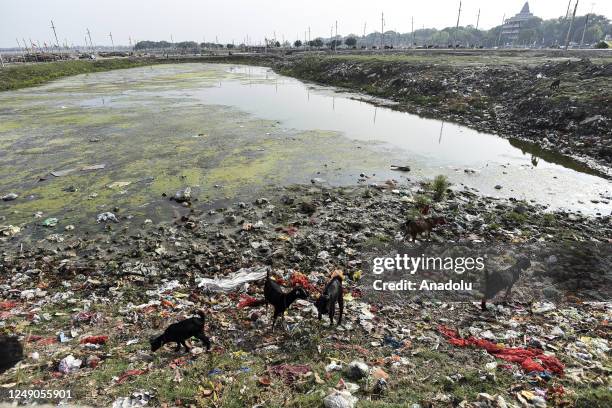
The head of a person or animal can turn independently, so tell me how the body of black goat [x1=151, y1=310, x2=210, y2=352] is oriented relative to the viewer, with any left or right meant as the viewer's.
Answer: facing to the left of the viewer

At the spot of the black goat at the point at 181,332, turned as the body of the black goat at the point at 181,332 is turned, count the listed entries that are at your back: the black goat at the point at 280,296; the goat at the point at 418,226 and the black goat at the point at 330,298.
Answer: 3

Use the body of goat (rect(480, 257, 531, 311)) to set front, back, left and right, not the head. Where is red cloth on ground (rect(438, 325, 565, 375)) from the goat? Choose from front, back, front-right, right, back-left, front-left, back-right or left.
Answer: back-right

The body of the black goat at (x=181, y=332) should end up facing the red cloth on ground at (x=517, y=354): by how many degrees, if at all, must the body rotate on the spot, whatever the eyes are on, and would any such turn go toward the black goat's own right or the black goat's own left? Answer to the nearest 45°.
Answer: approximately 135° to the black goat's own left

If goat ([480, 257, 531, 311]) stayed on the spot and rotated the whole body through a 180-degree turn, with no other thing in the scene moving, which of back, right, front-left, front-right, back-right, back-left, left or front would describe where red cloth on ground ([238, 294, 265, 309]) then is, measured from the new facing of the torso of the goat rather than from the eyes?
front

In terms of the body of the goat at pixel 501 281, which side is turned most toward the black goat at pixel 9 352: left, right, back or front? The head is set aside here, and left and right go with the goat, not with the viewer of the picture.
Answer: back

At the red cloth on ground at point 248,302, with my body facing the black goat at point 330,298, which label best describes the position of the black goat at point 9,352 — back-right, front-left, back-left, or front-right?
back-right

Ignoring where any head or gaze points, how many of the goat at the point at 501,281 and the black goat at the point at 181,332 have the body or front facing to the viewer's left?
1

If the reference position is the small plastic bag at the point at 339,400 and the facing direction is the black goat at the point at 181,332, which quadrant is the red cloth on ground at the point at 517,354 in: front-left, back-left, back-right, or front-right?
back-right

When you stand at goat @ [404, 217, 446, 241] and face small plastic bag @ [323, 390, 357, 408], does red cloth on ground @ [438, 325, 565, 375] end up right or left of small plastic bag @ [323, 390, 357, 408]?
left

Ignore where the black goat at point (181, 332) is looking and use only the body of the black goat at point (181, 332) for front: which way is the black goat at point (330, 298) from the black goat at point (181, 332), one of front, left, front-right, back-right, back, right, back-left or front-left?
back

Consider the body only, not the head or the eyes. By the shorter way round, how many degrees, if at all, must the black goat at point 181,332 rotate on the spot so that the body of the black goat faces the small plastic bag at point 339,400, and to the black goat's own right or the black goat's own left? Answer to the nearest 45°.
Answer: approximately 135° to the black goat's own left
